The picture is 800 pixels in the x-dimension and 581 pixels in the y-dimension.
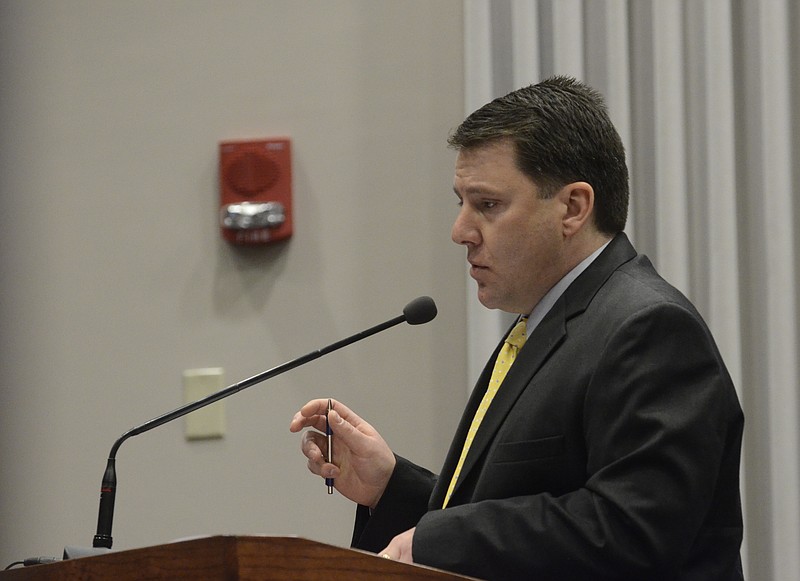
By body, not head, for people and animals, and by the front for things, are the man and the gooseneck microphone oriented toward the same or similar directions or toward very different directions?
very different directions

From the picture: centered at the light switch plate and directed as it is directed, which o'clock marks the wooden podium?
The wooden podium is roughly at 12 o'clock from the light switch plate.

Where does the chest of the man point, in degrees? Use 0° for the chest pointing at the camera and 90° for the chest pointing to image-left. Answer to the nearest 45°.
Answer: approximately 90°

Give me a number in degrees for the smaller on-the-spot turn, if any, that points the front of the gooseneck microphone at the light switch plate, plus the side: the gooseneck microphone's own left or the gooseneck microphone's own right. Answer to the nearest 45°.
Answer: approximately 90° to the gooseneck microphone's own left

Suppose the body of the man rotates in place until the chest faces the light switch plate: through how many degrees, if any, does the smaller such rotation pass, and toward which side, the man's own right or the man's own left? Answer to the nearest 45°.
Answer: approximately 45° to the man's own right

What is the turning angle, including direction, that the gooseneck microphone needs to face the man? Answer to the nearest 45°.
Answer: approximately 45° to its right

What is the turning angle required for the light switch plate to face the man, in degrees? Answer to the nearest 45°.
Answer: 0° — it already faces them

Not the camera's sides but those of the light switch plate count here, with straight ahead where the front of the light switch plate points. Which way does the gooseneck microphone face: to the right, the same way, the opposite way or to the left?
to the left

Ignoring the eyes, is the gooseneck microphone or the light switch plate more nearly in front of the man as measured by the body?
the gooseneck microphone

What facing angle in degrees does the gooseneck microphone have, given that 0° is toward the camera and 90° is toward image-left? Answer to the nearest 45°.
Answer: approximately 270°
